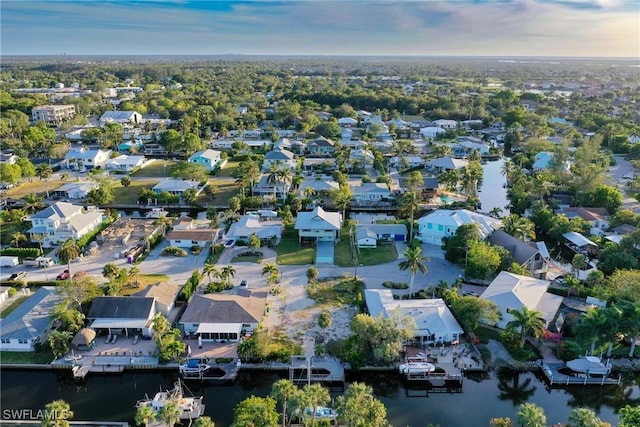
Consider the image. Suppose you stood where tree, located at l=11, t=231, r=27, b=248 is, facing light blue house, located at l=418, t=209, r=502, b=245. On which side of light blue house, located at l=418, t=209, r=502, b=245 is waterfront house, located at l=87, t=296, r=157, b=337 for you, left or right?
right

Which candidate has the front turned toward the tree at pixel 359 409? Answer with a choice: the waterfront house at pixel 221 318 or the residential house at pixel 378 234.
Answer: the residential house

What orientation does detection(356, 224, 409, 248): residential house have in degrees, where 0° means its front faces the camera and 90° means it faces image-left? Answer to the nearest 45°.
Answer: approximately 0°

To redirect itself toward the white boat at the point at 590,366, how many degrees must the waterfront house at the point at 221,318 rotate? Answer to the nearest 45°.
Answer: approximately 90° to its right

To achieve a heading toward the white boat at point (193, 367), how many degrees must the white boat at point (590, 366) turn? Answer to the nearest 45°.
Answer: approximately 45° to its left

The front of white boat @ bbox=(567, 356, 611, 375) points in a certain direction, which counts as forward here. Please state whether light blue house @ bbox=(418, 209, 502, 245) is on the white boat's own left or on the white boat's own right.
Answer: on the white boat's own right

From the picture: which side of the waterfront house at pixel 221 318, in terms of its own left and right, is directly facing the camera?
back

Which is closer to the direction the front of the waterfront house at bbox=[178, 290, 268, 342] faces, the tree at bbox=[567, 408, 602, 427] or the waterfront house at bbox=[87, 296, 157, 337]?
the waterfront house

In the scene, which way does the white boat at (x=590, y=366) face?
to the viewer's left

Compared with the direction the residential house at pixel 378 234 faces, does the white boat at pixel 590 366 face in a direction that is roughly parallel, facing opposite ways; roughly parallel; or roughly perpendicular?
roughly perpendicular

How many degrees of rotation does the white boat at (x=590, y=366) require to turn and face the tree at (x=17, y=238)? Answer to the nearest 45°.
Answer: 0° — it already faces it

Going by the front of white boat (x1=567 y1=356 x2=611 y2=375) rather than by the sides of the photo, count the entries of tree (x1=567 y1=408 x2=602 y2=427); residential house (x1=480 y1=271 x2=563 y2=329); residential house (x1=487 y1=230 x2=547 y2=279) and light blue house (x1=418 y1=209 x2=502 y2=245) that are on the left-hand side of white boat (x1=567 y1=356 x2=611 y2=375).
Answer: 1
